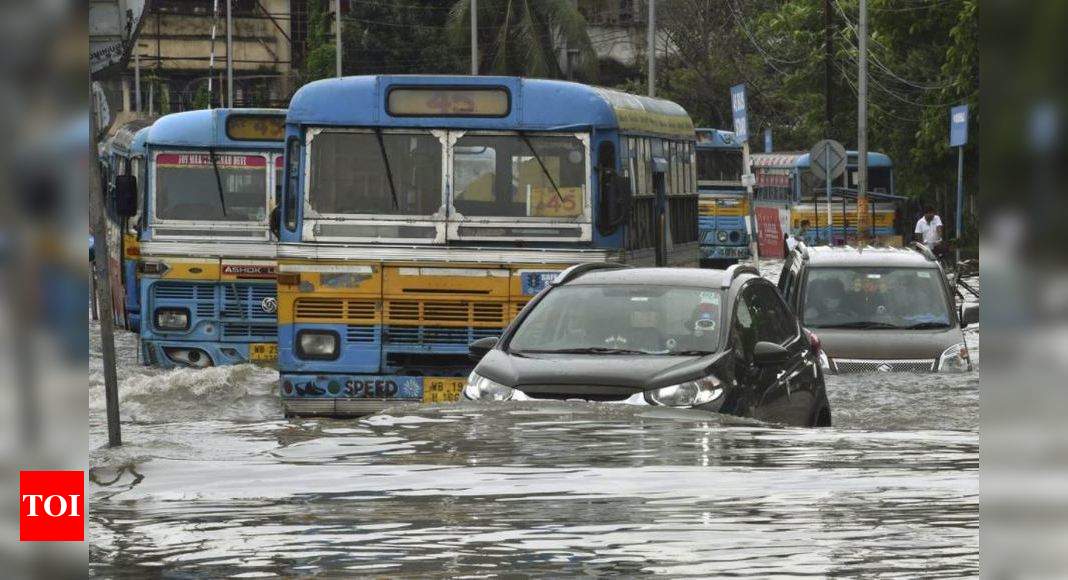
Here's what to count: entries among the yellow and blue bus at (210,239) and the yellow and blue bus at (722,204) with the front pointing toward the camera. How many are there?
2

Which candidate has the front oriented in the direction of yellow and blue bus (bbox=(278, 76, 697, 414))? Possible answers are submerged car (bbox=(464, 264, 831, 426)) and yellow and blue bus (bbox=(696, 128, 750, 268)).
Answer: yellow and blue bus (bbox=(696, 128, 750, 268))

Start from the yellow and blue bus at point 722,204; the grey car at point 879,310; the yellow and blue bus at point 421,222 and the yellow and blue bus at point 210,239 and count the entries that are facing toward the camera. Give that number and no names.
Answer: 4

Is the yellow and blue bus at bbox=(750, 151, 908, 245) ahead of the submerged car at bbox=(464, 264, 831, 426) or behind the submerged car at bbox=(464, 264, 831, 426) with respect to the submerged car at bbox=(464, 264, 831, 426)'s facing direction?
behind

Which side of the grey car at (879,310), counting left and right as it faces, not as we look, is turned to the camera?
front

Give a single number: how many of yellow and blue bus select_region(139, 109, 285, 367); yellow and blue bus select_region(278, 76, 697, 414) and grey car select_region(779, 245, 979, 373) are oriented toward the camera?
3

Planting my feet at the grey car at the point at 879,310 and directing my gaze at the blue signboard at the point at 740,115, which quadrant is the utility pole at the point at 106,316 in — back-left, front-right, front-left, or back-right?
back-left

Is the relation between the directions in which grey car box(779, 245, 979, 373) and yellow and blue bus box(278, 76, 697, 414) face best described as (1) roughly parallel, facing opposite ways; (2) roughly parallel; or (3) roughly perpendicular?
roughly parallel

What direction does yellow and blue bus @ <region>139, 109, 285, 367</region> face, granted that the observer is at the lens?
facing the viewer

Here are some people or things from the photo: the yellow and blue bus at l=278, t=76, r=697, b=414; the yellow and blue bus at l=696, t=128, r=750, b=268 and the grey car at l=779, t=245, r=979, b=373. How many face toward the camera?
3

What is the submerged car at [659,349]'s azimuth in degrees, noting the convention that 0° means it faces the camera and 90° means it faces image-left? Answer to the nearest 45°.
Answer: approximately 45°

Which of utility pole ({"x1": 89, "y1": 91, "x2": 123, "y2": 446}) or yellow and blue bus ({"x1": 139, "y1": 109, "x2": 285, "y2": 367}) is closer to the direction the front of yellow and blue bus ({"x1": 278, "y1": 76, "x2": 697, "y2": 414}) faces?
the utility pole

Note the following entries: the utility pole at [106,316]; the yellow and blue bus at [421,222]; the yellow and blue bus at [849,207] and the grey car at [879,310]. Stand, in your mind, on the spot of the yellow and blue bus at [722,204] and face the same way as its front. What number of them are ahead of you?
3

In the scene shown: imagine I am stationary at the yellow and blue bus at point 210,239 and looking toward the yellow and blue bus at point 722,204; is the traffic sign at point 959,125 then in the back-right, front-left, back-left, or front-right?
front-right

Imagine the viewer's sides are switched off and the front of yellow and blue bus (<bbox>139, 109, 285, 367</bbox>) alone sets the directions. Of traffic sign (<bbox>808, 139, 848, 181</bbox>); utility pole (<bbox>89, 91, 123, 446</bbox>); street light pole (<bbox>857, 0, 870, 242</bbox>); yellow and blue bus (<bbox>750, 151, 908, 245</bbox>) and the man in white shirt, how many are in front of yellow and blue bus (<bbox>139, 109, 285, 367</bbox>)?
1
